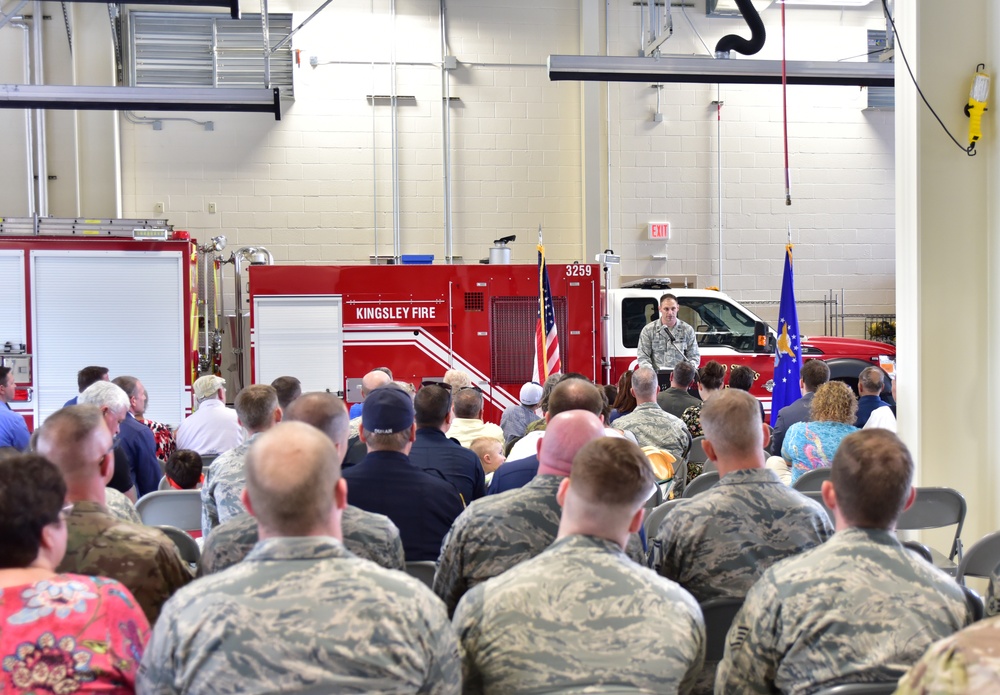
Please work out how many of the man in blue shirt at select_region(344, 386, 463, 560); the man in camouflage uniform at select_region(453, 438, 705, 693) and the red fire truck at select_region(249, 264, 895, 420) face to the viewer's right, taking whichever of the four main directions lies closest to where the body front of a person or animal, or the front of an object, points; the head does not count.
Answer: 1

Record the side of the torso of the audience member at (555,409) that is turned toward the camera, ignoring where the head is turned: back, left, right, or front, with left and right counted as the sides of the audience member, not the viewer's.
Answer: back

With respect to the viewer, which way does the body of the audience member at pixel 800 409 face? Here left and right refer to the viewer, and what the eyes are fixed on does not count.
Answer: facing away from the viewer

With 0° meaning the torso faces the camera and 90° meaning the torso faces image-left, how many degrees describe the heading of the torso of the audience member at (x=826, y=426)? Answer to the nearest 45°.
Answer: approximately 180°

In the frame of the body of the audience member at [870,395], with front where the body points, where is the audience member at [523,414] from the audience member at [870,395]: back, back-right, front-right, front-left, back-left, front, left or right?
left

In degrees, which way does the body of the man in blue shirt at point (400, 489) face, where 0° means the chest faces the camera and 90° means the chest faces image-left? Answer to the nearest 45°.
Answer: approximately 180°

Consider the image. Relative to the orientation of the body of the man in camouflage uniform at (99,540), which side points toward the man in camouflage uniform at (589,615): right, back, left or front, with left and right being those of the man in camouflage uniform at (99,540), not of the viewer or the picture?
right

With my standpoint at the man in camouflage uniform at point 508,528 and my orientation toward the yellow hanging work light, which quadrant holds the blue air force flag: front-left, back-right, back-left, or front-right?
front-left

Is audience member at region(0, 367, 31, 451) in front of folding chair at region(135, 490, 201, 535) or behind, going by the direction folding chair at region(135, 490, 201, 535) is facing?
in front

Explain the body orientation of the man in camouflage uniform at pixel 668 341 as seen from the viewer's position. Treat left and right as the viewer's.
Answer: facing the viewer

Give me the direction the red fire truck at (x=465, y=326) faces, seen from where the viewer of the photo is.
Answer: facing to the right of the viewer

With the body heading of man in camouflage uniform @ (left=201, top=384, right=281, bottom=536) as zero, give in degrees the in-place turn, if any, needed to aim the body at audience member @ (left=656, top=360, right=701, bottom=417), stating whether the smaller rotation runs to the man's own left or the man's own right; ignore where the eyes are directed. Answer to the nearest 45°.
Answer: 0° — they already face them

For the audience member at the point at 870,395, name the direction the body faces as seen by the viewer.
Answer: away from the camera

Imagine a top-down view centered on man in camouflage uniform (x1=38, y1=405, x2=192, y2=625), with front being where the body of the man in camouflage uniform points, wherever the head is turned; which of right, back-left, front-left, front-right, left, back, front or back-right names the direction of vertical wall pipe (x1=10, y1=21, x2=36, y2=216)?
front-left

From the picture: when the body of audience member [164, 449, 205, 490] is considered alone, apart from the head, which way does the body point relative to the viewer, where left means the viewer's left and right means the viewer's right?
facing away from the viewer

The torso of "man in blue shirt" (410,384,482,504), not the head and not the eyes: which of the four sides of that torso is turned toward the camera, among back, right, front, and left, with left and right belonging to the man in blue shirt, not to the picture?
back

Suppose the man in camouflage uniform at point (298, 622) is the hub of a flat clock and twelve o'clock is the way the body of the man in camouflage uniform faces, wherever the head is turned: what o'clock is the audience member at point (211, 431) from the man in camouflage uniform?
The audience member is roughly at 12 o'clock from the man in camouflage uniform.
